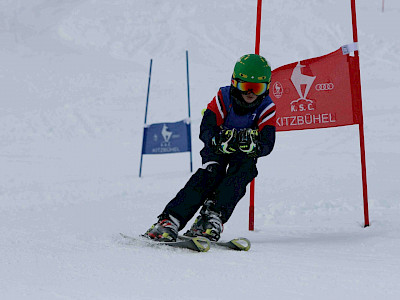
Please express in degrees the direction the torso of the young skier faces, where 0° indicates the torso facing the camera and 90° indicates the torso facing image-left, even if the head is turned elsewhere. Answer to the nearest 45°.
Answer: approximately 0°

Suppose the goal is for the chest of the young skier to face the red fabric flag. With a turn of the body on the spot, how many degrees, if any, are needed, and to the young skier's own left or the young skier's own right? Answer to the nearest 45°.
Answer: approximately 135° to the young skier's own left

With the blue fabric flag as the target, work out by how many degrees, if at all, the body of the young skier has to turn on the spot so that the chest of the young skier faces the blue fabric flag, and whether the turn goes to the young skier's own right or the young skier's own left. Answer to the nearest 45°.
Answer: approximately 180°
